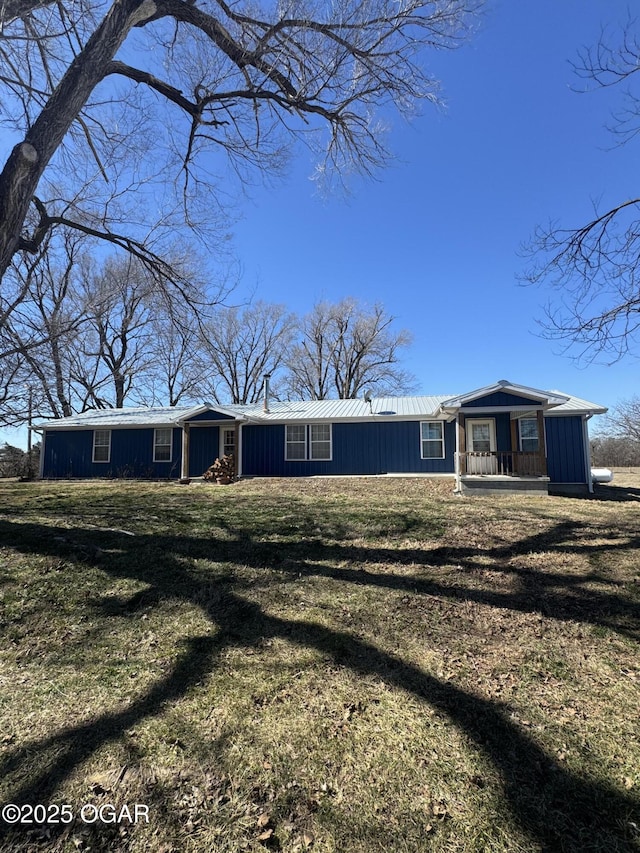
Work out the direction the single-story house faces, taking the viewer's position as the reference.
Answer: facing the viewer
